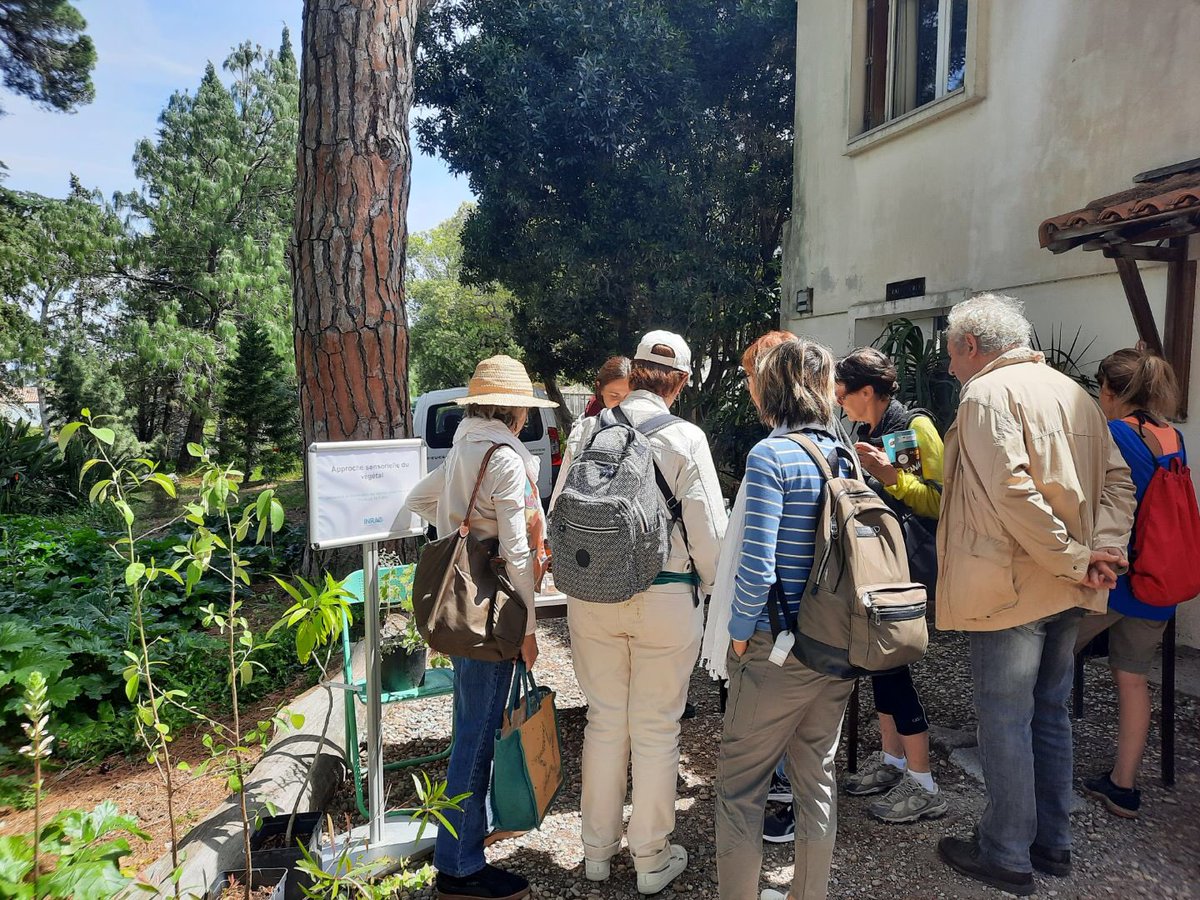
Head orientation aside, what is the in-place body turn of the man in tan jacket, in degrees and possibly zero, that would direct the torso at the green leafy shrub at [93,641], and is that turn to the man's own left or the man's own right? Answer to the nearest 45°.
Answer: approximately 45° to the man's own left

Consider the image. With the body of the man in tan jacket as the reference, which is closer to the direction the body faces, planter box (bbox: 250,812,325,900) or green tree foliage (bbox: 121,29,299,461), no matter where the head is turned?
the green tree foliage

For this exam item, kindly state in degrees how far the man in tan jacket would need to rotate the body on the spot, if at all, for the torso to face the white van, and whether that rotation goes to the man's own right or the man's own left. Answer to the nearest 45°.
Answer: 0° — they already face it

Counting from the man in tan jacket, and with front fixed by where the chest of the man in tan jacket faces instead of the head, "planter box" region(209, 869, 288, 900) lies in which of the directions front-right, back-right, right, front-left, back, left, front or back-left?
left

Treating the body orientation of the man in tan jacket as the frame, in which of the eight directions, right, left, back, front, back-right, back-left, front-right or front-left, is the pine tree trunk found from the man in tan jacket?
front-left

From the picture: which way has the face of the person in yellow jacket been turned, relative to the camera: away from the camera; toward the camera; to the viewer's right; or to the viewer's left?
to the viewer's left

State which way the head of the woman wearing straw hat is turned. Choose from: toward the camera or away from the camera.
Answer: away from the camera

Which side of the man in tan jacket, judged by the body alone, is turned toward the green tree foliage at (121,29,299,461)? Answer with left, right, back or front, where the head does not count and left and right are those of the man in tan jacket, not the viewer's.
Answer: front

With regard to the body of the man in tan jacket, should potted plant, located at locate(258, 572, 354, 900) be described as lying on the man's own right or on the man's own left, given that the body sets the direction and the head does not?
on the man's own left

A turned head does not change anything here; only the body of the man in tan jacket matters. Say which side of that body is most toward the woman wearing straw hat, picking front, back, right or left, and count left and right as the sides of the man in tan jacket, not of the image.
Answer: left

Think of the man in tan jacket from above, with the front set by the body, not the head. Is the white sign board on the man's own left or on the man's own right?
on the man's own left

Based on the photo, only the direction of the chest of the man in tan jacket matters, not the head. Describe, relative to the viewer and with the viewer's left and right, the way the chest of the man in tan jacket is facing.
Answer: facing away from the viewer and to the left of the viewer

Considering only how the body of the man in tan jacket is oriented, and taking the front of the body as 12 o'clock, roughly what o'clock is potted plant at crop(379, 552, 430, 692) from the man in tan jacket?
The potted plant is roughly at 10 o'clock from the man in tan jacket.

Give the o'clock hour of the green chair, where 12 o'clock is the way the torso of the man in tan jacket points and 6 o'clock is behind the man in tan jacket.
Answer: The green chair is roughly at 10 o'clock from the man in tan jacket.
